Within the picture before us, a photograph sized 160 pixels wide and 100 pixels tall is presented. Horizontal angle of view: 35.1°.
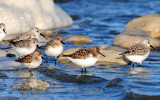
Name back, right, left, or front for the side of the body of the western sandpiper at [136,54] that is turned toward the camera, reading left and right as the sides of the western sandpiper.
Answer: right

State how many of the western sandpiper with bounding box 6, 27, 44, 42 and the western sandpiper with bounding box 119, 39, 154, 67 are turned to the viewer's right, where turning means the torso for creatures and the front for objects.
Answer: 2

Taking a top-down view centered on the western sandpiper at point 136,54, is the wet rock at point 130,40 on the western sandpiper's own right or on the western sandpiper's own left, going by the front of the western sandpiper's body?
on the western sandpiper's own left

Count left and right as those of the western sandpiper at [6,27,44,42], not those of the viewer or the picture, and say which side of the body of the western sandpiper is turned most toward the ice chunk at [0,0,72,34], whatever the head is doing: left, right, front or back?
left

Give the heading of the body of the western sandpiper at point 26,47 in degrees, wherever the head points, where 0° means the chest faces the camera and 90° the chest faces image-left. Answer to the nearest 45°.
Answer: approximately 270°

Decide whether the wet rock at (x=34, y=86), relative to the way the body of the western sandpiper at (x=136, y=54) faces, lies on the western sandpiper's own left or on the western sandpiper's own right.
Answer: on the western sandpiper's own right

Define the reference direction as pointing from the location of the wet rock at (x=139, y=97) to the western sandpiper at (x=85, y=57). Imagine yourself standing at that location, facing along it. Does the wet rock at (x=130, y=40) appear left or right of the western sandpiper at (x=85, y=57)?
right
